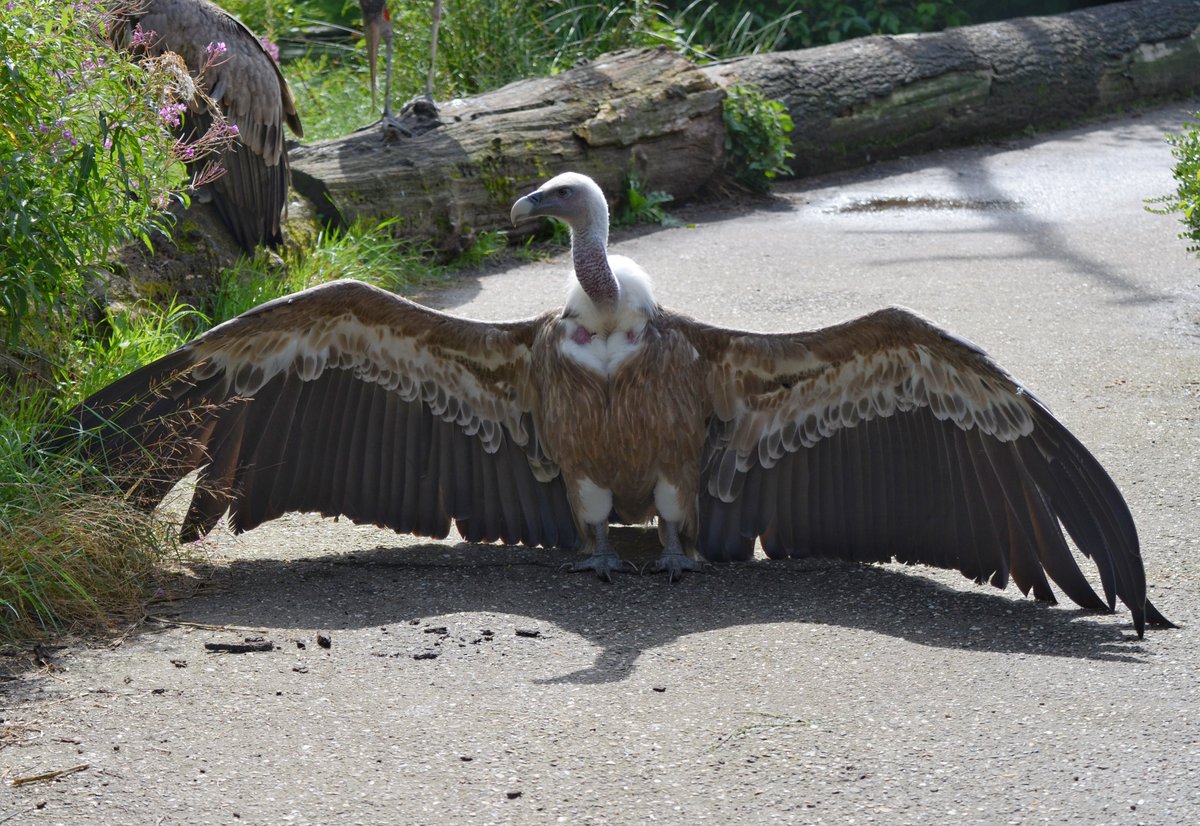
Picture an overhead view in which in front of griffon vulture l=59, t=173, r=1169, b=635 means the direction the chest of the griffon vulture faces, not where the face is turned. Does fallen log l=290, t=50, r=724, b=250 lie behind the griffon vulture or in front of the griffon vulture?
behind

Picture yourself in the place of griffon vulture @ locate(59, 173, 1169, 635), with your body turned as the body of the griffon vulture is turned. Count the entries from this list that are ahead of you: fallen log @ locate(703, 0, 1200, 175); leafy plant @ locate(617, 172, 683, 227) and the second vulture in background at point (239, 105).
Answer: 0

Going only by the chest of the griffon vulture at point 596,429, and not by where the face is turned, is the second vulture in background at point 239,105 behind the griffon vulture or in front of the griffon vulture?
behind

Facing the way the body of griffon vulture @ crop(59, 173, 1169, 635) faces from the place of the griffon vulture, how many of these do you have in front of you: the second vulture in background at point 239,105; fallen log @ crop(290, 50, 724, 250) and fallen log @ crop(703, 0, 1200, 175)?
0

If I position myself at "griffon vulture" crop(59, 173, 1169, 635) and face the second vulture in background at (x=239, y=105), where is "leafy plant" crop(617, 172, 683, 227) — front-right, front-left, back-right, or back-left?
front-right

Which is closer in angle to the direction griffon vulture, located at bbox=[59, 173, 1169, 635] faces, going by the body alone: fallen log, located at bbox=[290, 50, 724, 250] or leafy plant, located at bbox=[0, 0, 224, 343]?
the leafy plant

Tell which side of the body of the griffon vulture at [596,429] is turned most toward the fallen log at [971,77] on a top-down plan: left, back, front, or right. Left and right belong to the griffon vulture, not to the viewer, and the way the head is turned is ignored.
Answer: back

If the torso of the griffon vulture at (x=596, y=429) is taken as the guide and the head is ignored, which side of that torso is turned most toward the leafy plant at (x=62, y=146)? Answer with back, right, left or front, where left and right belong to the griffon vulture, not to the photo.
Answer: right

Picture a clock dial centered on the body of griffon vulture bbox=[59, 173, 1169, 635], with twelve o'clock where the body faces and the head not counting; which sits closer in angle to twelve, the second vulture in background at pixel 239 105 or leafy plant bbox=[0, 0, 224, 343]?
the leafy plant

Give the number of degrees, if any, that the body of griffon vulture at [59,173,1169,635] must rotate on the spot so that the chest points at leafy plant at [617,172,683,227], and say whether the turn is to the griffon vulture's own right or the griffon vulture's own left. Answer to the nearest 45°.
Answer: approximately 180°

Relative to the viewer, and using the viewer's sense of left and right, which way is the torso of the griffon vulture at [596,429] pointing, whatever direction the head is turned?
facing the viewer
